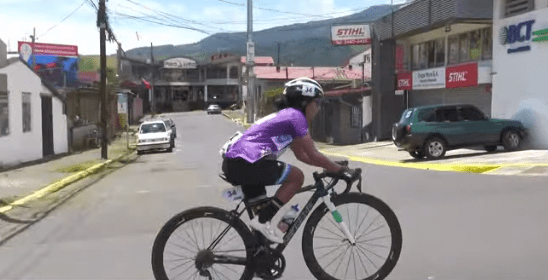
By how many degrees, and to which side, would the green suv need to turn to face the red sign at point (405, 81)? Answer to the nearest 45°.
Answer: approximately 45° to its left

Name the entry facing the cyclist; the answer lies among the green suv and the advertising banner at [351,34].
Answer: the advertising banner

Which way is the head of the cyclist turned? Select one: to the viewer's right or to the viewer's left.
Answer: to the viewer's right

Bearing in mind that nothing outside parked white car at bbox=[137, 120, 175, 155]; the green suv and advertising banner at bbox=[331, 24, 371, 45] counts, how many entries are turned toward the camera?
2

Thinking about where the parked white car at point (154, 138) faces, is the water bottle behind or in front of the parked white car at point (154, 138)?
in front

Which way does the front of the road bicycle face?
to the viewer's right

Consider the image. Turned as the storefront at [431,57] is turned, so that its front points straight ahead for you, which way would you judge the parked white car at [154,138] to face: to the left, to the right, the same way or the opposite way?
to the left

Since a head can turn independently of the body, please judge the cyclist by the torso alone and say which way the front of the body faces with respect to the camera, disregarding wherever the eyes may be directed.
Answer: to the viewer's right

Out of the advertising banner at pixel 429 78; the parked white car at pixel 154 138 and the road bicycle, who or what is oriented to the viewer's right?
the road bicycle

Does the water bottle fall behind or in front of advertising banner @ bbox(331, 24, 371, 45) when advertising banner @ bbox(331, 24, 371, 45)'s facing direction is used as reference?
in front

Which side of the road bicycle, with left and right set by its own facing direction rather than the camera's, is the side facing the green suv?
left

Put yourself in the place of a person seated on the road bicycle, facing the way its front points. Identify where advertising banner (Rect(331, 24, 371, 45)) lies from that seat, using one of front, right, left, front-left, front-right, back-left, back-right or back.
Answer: left

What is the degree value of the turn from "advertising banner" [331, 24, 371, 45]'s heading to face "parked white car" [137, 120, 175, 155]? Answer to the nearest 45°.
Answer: approximately 45° to its right
